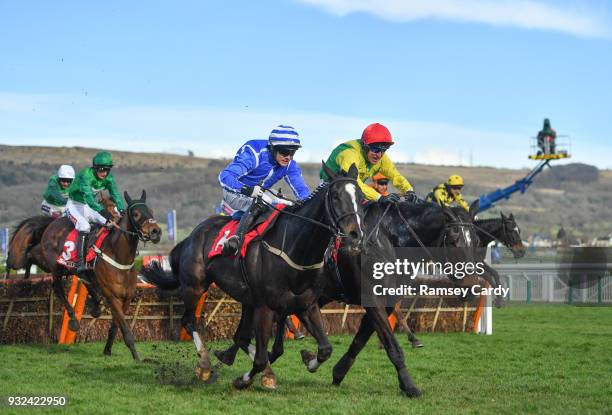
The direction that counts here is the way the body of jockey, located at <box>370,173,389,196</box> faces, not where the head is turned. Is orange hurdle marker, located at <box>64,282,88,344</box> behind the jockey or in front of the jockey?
behind

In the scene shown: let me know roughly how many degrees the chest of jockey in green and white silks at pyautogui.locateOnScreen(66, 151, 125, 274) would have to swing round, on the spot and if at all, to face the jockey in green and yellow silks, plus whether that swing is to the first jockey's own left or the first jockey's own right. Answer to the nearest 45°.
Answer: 0° — they already face them

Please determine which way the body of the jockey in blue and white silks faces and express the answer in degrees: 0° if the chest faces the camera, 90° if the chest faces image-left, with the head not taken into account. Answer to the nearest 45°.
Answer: approximately 315°

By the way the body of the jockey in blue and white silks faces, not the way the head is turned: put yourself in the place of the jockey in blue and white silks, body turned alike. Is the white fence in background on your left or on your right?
on your left

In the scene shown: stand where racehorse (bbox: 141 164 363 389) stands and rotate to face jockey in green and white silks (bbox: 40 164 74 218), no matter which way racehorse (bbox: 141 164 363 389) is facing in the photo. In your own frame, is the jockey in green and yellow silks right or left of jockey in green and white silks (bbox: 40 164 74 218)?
right

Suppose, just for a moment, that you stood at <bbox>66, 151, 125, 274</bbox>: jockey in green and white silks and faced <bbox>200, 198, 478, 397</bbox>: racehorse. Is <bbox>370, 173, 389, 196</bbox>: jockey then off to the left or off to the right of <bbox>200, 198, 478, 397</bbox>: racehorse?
left

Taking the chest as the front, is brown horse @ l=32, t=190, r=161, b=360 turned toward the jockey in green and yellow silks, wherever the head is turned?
yes

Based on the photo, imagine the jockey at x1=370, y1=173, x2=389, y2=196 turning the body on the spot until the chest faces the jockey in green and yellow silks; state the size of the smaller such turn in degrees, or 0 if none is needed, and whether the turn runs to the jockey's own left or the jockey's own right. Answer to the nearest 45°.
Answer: approximately 45° to the jockey's own right

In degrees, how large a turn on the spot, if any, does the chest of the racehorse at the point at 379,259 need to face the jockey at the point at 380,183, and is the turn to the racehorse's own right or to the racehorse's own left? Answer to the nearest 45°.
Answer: approximately 135° to the racehorse's own left

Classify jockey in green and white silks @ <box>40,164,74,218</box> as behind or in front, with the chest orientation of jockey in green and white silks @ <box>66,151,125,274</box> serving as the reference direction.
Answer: behind

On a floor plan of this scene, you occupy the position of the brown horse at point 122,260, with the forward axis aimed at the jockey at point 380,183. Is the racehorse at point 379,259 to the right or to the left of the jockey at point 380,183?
right

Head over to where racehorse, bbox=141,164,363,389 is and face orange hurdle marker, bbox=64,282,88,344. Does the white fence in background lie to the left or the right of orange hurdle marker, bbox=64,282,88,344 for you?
right
